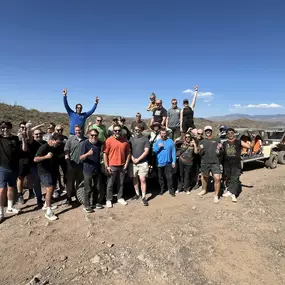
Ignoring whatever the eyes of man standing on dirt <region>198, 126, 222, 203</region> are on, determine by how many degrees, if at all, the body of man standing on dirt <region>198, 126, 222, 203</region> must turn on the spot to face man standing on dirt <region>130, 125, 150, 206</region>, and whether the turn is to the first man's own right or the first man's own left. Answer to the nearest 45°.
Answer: approximately 90° to the first man's own right

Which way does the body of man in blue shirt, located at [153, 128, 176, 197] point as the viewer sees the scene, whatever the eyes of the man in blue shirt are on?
toward the camera

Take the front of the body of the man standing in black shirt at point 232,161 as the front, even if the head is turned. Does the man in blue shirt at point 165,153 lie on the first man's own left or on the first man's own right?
on the first man's own right

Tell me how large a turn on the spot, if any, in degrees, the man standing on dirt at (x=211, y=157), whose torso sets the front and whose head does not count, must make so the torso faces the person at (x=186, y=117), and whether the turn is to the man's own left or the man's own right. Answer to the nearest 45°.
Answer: approximately 135° to the man's own right

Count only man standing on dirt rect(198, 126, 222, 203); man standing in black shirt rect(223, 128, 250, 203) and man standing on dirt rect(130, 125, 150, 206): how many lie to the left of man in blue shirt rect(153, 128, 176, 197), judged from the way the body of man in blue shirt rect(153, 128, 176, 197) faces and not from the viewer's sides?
2

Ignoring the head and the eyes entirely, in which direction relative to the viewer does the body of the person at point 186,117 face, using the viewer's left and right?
facing the viewer

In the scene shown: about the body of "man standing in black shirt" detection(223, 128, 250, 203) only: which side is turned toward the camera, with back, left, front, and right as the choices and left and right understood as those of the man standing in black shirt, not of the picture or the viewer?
front

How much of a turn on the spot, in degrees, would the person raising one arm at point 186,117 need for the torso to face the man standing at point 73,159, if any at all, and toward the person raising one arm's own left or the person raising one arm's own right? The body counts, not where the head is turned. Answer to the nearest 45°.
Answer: approximately 45° to the person raising one arm's own right
